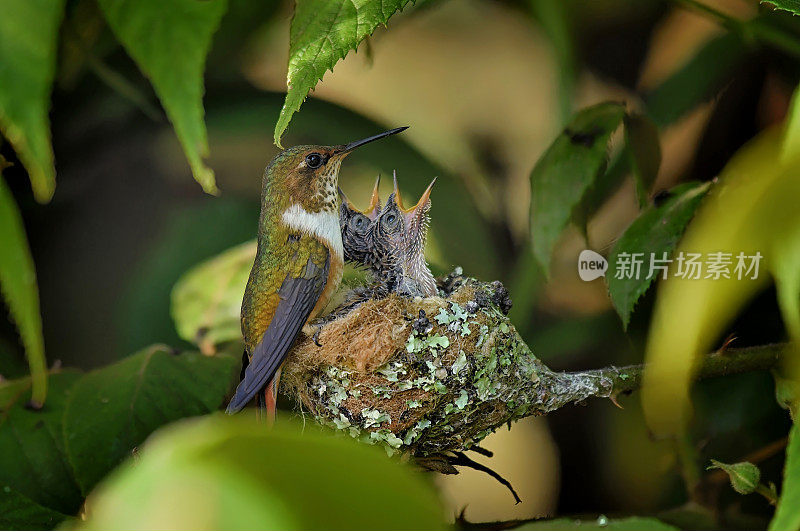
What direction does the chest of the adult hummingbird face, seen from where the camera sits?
to the viewer's right
